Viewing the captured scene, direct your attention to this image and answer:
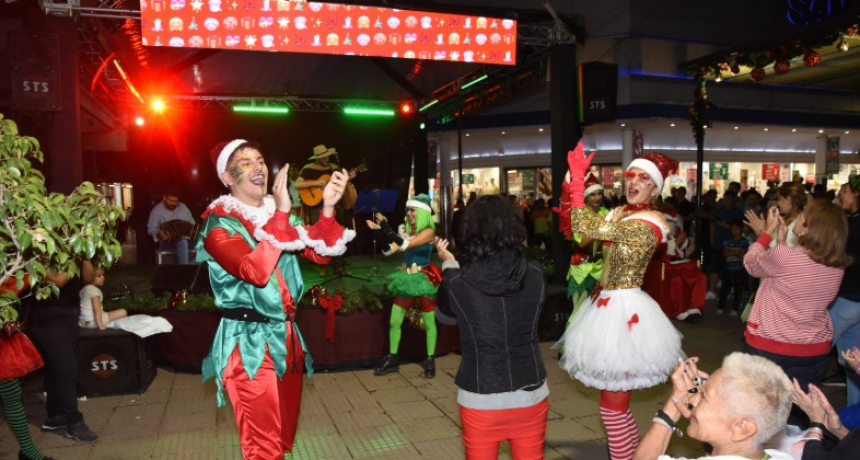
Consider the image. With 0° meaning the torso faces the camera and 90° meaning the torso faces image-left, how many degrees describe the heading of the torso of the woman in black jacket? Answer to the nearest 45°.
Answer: approximately 180°

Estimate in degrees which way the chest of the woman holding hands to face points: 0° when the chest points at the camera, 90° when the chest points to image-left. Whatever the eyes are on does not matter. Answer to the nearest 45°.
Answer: approximately 90°

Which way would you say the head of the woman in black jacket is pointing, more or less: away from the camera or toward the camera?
away from the camera

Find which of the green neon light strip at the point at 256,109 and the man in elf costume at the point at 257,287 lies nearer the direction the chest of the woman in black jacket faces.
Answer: the green neon light strip

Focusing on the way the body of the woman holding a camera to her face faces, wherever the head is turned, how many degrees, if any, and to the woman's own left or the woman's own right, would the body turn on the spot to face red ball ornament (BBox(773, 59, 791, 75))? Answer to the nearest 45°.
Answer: approximately 90° to the woman's own right

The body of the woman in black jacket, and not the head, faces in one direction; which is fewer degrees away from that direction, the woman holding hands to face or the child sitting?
the child sitting

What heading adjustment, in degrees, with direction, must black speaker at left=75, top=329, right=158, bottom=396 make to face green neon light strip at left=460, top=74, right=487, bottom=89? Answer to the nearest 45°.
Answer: approximately 135° to its left

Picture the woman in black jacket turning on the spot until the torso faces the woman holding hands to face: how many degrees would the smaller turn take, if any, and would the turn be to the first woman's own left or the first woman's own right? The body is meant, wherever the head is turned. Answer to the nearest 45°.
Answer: approximately 135° to the first woman's own right

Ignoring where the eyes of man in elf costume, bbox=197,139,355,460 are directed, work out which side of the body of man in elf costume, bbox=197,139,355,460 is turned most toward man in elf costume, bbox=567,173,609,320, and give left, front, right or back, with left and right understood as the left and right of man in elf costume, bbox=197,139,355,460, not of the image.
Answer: left

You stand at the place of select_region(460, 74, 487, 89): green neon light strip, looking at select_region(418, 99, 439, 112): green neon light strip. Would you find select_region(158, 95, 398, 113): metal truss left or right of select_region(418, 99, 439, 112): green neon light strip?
left
